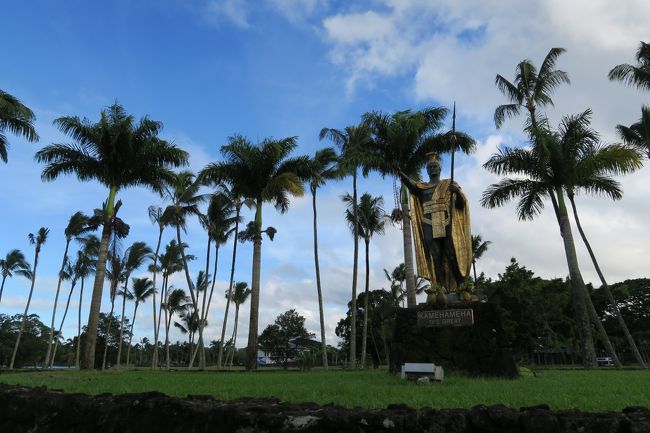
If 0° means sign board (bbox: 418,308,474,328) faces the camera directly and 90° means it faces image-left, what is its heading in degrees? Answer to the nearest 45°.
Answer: approximately 0°

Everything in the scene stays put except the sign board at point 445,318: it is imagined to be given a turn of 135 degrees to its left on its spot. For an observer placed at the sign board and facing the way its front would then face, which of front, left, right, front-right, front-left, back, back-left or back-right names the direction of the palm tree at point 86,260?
left

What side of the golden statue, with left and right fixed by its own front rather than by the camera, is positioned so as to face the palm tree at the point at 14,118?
right

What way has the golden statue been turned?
toward the camera

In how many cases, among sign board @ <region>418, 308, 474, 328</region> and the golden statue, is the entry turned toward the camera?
2

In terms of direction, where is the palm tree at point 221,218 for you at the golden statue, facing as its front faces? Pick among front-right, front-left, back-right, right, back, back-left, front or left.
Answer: back-right

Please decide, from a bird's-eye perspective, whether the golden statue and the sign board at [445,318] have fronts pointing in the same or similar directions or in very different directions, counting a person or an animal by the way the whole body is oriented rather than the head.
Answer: same or similar directions

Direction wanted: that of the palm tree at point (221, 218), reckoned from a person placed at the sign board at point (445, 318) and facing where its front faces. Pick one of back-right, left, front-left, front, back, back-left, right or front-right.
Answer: back-right

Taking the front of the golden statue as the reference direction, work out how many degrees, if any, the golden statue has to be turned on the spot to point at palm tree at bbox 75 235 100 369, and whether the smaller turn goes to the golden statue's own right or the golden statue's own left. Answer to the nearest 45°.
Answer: approximately 135° to the golden statue's own right

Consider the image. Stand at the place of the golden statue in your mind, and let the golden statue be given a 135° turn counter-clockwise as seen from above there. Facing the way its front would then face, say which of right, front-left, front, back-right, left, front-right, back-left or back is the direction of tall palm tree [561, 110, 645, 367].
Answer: front
